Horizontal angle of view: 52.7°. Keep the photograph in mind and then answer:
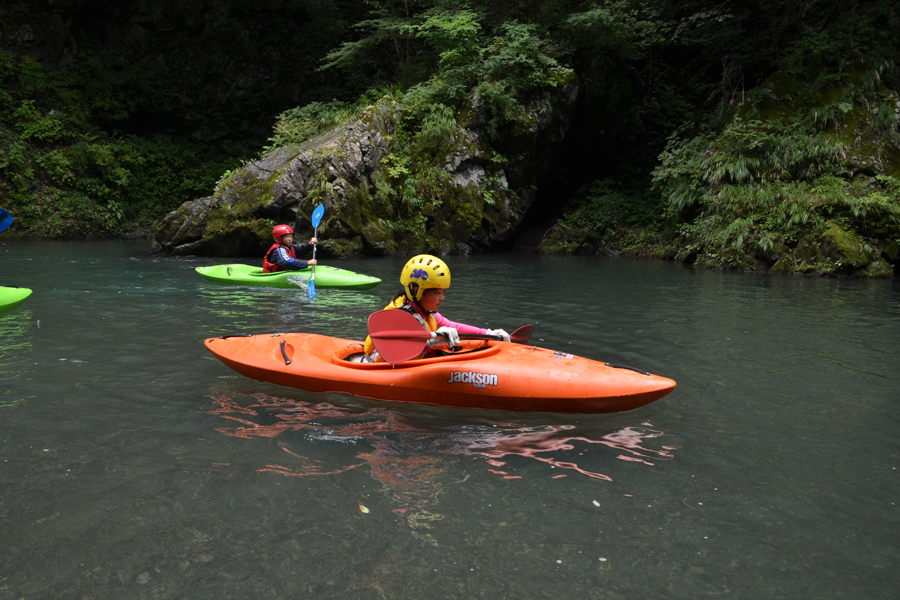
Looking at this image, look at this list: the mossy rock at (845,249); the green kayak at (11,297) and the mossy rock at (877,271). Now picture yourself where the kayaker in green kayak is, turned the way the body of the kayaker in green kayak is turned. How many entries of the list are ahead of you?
2

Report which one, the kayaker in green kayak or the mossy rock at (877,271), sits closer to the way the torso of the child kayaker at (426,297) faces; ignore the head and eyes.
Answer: the mossy rock

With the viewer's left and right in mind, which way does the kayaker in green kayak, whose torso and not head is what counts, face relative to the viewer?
facing to the right of the viewer

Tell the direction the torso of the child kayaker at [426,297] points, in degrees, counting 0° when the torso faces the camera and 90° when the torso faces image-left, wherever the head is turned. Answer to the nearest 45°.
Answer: approximately 270°

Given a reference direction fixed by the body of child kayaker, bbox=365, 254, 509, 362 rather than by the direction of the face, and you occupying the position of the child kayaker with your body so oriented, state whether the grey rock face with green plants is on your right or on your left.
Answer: on your left

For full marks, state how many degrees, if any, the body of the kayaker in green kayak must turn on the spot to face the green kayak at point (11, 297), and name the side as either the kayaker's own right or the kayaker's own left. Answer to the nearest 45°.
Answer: approximately 135° to the kayaker's own right
